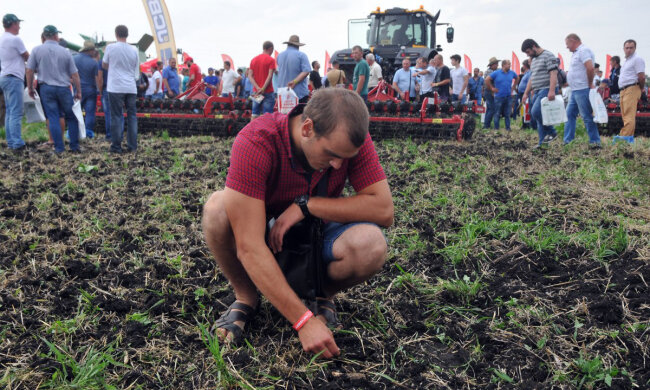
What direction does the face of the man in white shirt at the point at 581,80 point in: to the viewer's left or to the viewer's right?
to the viewer's left

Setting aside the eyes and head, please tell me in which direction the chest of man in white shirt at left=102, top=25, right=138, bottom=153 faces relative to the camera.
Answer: away from the camera

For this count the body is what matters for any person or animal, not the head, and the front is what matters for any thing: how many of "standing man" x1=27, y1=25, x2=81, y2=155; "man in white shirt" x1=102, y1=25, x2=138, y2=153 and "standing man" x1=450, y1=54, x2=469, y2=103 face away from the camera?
2

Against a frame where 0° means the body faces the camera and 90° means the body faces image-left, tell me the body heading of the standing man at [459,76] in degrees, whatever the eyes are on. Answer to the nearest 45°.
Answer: approximately 45°

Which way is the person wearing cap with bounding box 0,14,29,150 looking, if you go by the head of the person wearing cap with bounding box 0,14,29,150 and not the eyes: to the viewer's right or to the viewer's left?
to the viewer's right

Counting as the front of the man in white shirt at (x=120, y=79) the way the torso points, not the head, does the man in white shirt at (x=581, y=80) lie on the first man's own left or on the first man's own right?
on the first man's own right

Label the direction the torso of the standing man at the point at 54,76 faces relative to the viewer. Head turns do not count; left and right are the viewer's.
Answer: facing away from the viewer

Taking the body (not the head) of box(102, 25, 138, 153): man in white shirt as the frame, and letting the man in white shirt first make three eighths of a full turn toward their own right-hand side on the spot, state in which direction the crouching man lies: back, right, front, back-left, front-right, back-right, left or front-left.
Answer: front-right

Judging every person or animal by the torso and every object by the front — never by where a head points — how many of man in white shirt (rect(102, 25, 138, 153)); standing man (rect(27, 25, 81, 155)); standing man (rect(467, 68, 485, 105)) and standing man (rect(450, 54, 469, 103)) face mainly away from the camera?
2

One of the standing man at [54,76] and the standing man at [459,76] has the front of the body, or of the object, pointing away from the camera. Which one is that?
the standing man at [54,76]
